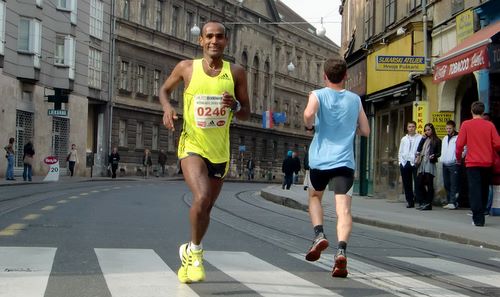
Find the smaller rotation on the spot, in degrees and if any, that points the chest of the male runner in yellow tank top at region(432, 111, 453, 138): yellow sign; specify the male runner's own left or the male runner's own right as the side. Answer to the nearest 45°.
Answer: approximately 135° to the male runner's own left

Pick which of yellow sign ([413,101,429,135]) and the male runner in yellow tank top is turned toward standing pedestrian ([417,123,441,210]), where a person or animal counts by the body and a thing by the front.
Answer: the yellow sign

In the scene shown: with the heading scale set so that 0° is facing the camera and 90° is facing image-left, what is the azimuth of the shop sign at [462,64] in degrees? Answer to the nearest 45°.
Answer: approximately 45°

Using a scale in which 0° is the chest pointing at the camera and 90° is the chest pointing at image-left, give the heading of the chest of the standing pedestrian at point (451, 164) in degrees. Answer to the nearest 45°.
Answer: approximately 45°

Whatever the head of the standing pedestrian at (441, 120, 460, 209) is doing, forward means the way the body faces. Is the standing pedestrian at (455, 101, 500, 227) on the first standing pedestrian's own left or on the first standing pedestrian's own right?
on the first standing pedestrian's own left
